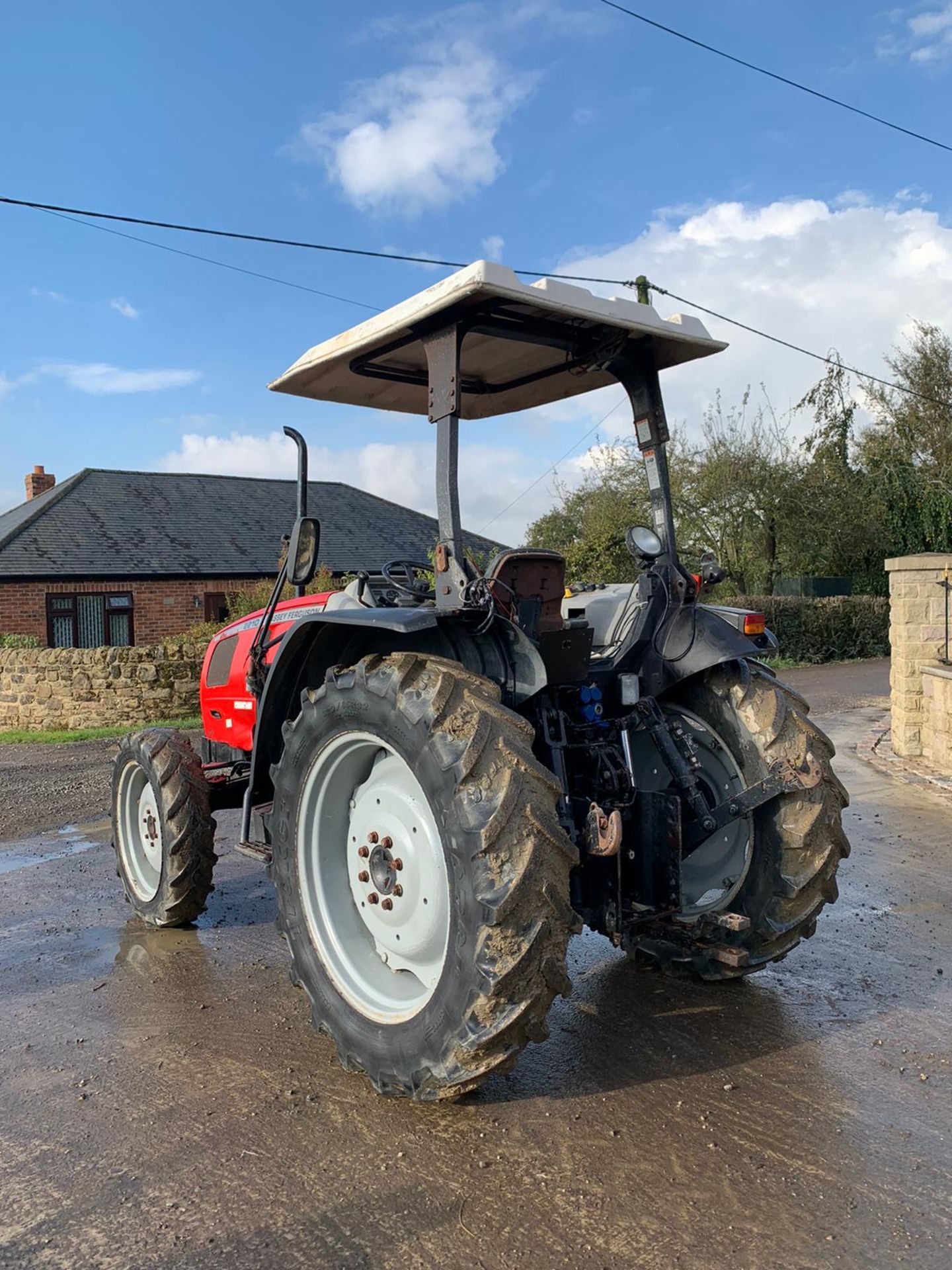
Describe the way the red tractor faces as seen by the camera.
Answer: facing away from the viewer and to the left of the viewer

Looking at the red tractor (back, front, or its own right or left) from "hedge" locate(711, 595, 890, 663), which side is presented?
right

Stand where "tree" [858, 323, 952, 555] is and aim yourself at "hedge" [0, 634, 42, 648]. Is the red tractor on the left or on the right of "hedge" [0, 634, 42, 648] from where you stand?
left

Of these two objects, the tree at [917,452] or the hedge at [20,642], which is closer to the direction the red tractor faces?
the hedge

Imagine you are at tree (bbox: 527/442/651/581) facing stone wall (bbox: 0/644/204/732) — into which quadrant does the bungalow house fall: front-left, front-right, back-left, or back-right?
front-right

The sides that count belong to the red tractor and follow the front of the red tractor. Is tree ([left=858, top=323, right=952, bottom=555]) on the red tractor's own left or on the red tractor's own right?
on the red tractor's own right

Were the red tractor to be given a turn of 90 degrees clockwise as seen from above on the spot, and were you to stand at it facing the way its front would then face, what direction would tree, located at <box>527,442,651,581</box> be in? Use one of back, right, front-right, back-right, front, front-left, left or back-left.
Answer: front-left

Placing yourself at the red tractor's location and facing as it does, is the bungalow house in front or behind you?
in front

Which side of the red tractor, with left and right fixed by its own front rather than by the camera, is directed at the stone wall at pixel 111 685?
front

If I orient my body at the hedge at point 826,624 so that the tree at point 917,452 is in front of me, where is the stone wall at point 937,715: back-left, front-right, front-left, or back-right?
back-right

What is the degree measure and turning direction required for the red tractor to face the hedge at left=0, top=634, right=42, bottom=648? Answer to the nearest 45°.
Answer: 0° — it already faces it

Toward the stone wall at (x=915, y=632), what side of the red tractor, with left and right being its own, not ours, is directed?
right
